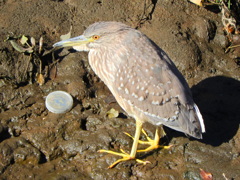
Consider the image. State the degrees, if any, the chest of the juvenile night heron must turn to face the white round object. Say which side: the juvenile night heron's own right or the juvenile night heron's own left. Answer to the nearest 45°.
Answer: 0° — it already faces it

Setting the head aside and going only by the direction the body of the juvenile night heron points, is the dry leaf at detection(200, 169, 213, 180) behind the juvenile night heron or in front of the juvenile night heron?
behind

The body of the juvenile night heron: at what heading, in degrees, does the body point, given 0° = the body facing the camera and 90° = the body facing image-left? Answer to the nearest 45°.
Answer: approximately 90°

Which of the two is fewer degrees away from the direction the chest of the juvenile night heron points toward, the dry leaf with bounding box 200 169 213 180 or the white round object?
the white round object
